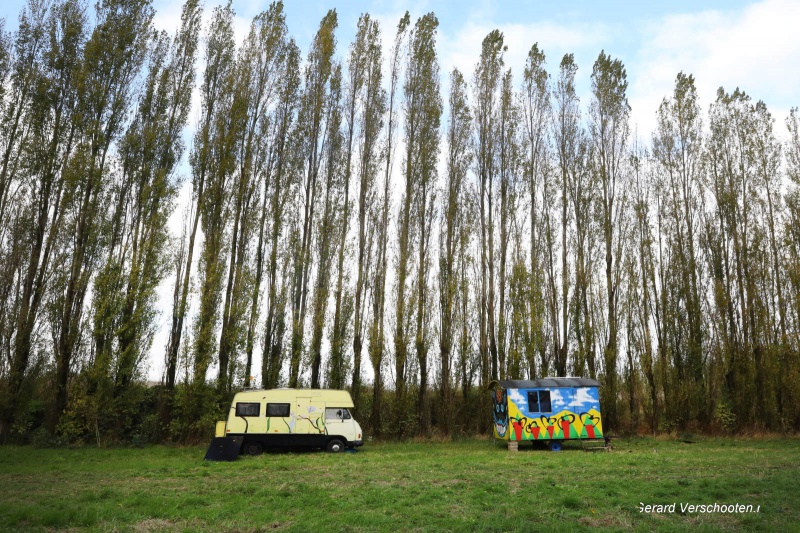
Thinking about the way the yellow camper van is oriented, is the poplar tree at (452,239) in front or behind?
in front

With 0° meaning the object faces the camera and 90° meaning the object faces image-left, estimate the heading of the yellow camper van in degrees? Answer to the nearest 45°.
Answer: approximately 270°

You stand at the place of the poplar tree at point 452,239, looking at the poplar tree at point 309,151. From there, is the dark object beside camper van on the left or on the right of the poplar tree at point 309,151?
left

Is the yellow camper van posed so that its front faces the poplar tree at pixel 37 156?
no

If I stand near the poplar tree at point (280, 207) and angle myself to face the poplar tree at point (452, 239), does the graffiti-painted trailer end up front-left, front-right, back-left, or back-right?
front-right
